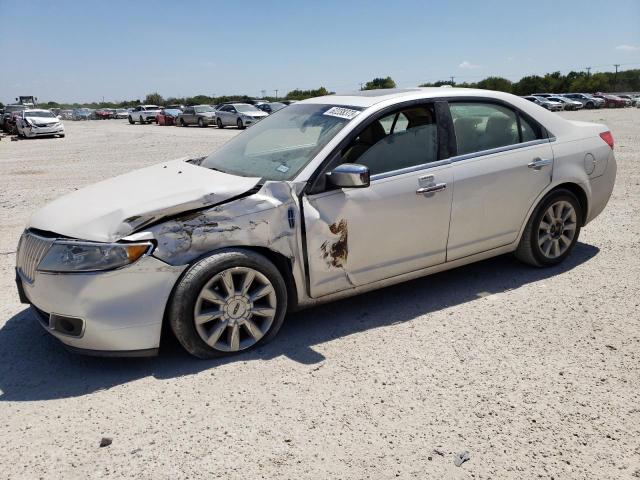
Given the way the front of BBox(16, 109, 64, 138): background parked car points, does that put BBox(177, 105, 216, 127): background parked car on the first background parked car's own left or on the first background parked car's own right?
on the first background parked car's own left

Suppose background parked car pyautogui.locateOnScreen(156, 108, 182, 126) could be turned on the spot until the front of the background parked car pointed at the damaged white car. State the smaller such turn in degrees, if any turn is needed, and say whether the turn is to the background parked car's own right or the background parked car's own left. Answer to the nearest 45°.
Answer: approximately 45° to the background parked car's own left

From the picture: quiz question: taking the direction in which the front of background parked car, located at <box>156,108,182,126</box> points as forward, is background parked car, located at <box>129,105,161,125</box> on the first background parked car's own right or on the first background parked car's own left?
on the first background parked car's own right

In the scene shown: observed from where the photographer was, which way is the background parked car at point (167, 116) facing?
facing the viewer and to the left of the viewer

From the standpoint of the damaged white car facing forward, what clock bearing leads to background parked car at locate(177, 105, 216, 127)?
The background parked car is roughly at 4 o'clock from the damaged white car.

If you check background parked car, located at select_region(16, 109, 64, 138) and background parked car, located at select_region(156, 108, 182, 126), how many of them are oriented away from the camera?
0

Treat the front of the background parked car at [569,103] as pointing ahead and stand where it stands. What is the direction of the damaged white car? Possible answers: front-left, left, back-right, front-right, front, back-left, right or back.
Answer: front-right

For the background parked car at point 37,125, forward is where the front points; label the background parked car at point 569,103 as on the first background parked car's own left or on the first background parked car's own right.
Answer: on the first background parked car's own left

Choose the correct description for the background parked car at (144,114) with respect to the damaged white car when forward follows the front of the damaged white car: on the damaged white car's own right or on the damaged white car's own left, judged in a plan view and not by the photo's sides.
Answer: on the damaged white car's own right

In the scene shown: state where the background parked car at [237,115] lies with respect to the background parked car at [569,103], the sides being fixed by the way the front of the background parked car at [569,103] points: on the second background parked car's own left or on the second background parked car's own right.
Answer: on the second background parked car's own right

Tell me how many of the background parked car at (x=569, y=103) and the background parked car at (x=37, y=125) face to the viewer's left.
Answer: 0

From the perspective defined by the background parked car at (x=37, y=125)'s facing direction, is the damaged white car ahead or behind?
ahead

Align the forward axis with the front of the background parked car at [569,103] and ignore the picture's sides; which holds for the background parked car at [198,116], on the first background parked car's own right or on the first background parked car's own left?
on the first background parked car's own right

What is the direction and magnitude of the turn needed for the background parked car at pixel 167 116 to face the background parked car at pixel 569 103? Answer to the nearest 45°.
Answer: approximately 135° to its left

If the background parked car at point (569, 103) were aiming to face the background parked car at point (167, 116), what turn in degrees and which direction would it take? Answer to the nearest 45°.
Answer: approximately 90° to its right

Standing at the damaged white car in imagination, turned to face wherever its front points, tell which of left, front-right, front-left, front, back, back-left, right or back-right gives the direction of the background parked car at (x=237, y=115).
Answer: back-right
